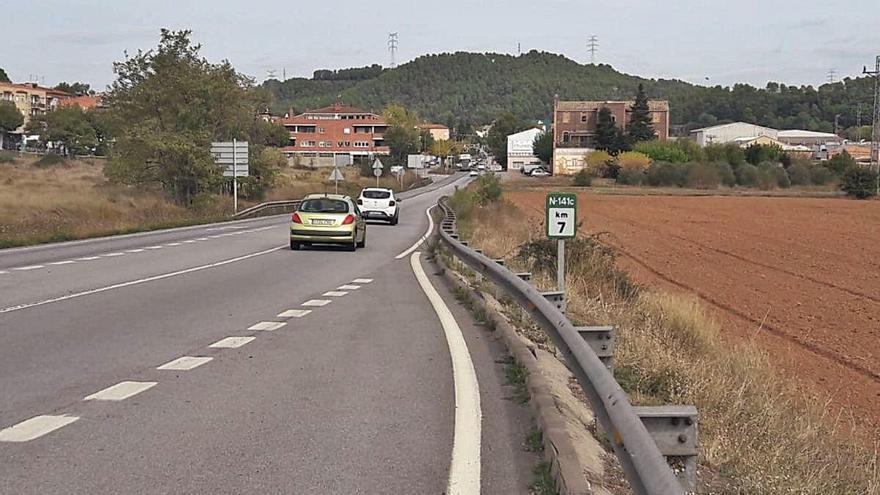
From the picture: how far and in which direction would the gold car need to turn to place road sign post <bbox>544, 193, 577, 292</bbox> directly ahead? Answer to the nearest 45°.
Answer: approximately 180°

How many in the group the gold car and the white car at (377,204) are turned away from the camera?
2

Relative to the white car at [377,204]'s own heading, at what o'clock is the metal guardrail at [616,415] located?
The metal guardrail is roughly at 6 o'clock from the white car.

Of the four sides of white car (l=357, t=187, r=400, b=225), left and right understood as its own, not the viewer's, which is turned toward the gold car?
back

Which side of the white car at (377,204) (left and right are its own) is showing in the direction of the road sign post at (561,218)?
back

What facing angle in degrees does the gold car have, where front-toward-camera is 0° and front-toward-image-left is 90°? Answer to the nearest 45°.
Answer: approximately 180°

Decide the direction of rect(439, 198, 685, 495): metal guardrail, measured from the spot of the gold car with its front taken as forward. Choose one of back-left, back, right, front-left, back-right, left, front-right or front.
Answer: back

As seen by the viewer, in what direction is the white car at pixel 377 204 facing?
away from the camera

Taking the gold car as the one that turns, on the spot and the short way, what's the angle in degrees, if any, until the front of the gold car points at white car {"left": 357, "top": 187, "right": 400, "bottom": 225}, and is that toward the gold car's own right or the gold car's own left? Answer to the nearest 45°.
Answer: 0° — it already faces it

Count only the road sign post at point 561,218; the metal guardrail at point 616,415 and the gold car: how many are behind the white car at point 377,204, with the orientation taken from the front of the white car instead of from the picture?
3

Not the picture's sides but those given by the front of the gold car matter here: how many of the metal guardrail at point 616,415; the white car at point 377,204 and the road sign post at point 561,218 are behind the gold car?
2
